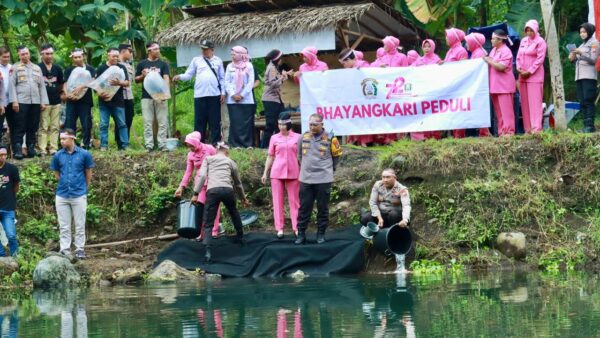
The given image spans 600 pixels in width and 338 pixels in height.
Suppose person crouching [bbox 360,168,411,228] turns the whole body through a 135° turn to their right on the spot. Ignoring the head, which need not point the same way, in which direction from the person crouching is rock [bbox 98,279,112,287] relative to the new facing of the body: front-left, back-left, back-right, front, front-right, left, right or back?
front-left

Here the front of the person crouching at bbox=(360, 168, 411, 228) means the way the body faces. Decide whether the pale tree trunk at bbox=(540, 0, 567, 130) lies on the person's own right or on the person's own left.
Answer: on the person's own left

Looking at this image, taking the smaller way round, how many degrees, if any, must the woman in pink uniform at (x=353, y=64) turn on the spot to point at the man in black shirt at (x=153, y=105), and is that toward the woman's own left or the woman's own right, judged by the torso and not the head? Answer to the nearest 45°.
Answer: approximately 45° to the woman's own right

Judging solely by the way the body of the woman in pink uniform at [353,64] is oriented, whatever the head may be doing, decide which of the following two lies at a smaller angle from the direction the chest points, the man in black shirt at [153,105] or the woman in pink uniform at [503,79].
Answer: the man in black shirt

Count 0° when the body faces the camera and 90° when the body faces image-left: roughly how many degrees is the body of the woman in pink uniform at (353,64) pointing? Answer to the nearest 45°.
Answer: approximately 45°

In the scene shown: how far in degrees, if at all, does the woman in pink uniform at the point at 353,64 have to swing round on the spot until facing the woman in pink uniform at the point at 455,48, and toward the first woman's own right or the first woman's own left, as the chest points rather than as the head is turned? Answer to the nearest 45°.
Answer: approximately 135° to the first woman's own left

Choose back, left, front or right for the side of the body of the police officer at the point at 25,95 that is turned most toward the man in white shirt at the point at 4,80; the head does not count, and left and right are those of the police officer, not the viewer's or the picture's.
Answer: right

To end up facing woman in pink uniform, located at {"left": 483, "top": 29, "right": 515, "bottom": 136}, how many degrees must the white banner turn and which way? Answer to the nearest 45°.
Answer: approximately 90° to its left
